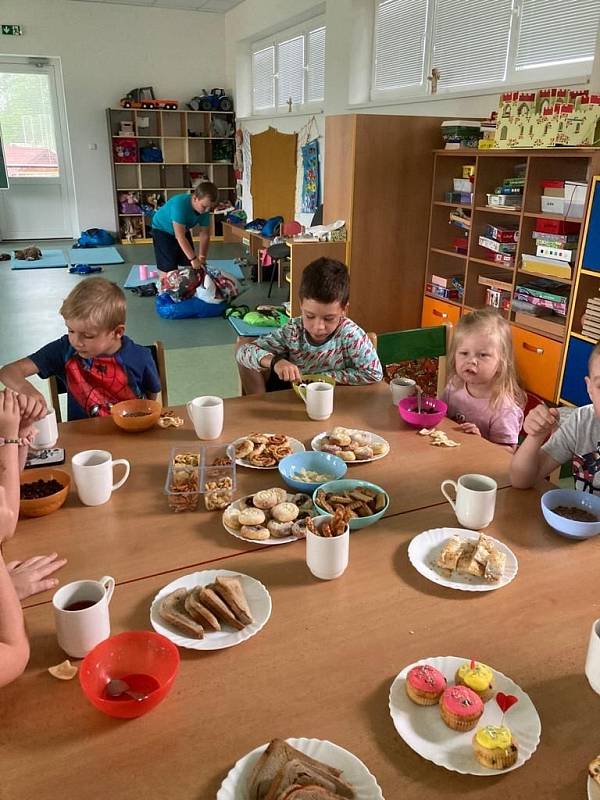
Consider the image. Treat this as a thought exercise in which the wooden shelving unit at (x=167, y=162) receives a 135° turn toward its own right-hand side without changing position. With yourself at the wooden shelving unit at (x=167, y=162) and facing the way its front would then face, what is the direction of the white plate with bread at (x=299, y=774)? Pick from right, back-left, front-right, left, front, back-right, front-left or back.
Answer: back-left

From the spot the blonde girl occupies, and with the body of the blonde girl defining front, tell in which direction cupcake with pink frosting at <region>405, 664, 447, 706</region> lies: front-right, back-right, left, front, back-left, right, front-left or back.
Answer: front-left

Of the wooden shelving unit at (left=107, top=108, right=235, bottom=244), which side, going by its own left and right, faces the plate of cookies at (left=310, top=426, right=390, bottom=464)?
front

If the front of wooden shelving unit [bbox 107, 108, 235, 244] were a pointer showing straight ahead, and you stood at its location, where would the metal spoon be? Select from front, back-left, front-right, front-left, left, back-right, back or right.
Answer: front

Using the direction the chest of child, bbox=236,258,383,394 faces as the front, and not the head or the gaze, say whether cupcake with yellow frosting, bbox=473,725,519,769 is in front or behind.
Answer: in front

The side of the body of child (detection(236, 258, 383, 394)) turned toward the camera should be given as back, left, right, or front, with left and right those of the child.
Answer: front

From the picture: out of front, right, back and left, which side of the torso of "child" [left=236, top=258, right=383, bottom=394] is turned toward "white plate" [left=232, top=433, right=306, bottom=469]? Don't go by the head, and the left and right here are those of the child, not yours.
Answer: front

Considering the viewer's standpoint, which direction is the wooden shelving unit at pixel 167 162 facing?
facing the viewer

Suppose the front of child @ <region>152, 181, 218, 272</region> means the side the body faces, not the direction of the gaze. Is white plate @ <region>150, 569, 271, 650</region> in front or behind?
in front

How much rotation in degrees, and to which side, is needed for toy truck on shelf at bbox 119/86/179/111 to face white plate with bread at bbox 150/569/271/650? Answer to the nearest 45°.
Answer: approximately 90° to its left

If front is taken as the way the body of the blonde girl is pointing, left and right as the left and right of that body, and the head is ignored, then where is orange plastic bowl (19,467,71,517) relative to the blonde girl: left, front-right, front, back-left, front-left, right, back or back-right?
front

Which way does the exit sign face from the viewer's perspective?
toward the camera

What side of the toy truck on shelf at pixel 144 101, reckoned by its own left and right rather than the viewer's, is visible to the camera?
left
